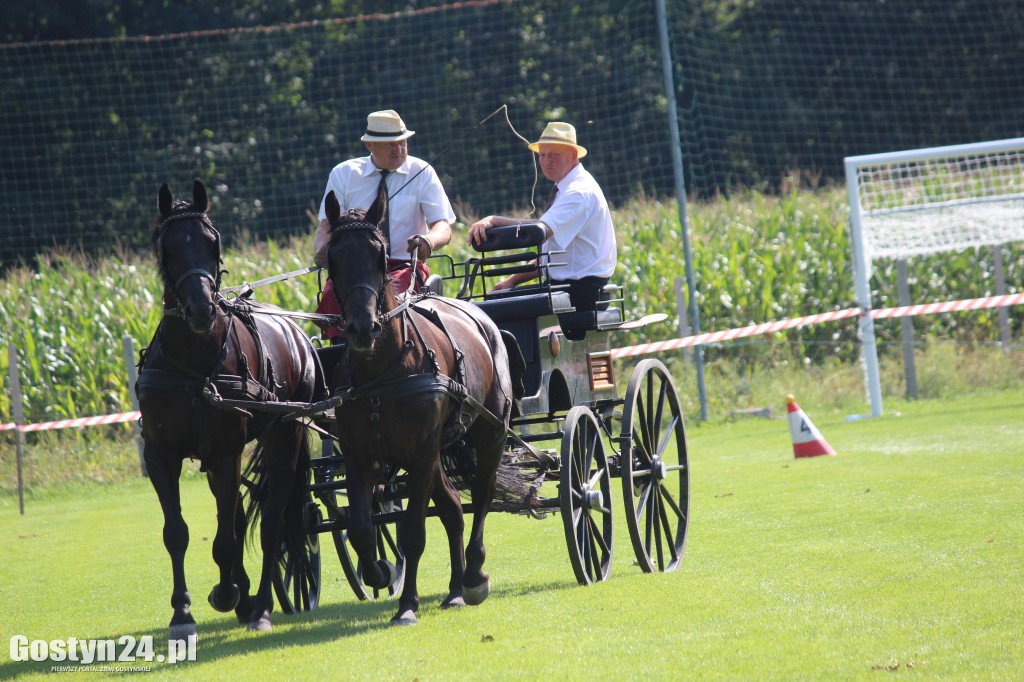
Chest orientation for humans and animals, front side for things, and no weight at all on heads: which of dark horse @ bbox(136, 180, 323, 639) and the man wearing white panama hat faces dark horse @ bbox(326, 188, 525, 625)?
the man wearing white panama hat

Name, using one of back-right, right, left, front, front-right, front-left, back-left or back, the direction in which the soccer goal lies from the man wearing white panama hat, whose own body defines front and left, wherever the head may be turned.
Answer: back-left

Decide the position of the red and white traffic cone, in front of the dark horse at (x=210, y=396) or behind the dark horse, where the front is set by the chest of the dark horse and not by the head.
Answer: behind

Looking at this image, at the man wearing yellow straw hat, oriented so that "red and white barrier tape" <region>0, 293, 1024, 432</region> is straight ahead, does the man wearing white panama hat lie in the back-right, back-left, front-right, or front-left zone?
back-left

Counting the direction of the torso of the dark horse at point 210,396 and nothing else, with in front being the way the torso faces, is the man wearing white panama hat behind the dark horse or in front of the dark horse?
behind

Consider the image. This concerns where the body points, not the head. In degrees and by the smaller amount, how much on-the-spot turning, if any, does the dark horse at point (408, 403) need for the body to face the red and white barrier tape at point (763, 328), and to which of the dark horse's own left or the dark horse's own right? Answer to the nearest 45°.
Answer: approximately 180°

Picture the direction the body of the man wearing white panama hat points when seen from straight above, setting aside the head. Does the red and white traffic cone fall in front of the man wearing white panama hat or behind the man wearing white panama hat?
behind

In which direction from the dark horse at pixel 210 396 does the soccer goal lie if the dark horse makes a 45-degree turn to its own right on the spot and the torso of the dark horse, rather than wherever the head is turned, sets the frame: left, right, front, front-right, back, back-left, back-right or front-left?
back-right

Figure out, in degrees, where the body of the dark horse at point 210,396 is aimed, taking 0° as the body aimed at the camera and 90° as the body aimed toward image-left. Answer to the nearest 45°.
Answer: approximately 45°
